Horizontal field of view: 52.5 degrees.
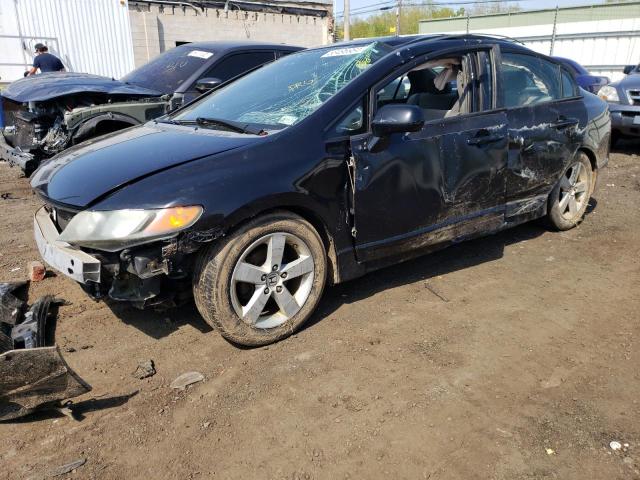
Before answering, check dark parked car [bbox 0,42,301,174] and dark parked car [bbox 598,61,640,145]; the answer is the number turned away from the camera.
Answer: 0

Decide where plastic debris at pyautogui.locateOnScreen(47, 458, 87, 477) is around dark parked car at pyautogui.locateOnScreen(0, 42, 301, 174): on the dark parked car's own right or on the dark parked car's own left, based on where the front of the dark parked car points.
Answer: on the dark parked car's own left

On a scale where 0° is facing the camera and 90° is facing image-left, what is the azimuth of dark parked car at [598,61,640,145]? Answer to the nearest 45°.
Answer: approximately 45°

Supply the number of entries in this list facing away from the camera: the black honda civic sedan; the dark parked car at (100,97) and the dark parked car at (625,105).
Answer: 0

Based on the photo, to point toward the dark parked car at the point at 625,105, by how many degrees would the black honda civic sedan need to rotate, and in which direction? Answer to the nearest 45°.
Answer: approximately 180°

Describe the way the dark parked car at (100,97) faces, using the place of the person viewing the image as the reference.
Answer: facing the viewer and to the left of the viewer

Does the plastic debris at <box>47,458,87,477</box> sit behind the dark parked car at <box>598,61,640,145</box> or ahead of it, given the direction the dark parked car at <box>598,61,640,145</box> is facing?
ahead

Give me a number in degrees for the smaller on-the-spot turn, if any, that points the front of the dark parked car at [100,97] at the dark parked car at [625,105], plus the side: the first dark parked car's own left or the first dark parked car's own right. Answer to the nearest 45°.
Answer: approximately 135° to the first dark parked car's own left

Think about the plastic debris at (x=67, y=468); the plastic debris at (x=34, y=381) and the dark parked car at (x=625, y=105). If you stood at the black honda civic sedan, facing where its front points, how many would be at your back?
1

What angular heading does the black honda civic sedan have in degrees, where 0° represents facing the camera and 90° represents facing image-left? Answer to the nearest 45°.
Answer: approximately 45°

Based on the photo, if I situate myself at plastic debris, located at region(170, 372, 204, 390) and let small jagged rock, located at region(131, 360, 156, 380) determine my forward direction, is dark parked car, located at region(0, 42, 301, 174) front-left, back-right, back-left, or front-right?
front-right

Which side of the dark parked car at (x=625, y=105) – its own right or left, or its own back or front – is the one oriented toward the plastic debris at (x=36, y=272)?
front

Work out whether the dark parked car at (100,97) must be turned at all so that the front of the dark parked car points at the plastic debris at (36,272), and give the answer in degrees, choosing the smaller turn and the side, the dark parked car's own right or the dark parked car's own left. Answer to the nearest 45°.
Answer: approximately 45° to the dark parked car's own left

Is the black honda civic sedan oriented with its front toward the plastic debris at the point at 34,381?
yes

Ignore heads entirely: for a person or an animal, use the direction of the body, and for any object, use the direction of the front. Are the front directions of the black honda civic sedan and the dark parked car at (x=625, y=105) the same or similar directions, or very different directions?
same or similar directions
